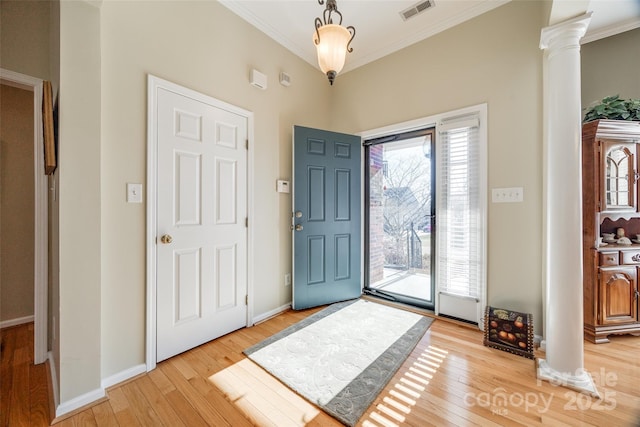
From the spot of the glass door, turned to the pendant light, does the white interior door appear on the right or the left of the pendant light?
right

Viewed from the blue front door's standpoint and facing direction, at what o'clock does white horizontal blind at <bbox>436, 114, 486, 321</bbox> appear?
The white horizontal blind is roughly at 11 o'clock from the blue front door.

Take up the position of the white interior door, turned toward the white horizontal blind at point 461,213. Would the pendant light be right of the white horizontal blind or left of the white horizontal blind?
right

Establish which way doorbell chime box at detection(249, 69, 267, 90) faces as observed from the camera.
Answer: facing the viewer and to the right of the viewer

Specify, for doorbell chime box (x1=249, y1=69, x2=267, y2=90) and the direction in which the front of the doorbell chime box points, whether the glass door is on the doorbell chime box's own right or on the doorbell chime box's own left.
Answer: on the doorbell chime box's own left

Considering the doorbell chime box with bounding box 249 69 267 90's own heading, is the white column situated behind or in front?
in front

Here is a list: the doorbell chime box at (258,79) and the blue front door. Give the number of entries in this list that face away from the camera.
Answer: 0

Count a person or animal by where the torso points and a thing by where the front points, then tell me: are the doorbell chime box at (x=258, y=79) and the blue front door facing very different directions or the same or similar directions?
same or similar directions

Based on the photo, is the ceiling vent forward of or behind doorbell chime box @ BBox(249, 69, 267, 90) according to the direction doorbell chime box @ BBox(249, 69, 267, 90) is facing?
forward
